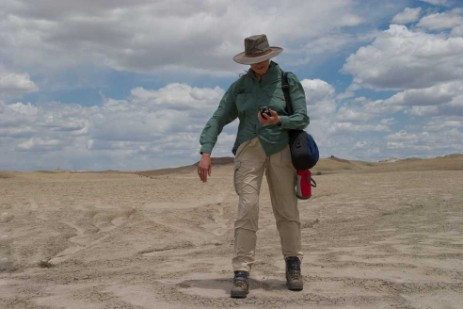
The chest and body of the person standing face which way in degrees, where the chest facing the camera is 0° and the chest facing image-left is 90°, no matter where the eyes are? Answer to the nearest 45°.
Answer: approximately 0°

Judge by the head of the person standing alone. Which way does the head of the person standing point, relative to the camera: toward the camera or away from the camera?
toward the camera
